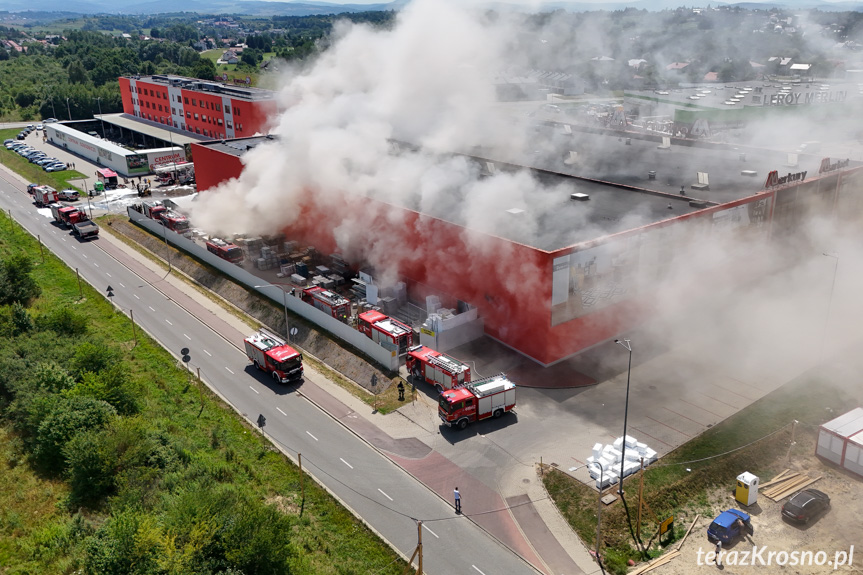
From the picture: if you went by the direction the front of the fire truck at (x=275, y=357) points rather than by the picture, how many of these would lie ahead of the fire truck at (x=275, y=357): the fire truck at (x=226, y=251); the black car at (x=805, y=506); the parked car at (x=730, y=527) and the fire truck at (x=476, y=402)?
3

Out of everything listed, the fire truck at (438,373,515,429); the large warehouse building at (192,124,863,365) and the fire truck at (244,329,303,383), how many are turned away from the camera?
0

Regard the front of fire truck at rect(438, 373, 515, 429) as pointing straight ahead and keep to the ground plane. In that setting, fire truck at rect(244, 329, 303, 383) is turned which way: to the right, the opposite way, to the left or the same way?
to the left

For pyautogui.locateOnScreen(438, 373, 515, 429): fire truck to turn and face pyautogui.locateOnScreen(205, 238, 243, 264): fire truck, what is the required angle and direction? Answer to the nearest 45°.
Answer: approximately 90° to its right

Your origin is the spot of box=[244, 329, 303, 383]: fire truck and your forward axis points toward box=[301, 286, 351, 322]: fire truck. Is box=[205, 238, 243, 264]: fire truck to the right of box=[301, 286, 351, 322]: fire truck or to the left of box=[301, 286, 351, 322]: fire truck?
left

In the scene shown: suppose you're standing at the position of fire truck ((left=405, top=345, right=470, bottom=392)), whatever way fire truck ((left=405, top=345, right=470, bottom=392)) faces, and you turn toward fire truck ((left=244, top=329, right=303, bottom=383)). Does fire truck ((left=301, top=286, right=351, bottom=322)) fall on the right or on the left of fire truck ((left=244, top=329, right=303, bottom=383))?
right

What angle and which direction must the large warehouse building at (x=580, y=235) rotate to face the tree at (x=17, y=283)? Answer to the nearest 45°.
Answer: approximately 135° to its right

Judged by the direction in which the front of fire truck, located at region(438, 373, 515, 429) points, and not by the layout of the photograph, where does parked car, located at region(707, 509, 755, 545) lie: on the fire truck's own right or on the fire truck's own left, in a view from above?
on the fire truck's own left
